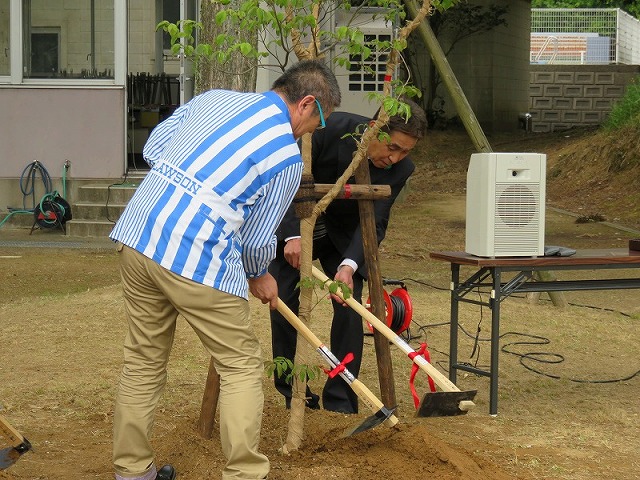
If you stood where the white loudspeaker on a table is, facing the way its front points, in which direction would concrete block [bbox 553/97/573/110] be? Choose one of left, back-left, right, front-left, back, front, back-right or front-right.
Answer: back-left

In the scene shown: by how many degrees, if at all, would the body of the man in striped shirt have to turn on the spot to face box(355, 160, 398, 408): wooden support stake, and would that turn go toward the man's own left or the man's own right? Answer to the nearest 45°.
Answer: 0° — they already face it

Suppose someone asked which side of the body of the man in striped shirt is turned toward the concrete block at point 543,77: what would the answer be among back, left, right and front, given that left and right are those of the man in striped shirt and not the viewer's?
front

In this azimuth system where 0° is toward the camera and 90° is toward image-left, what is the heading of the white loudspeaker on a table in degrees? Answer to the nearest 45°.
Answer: approximately 315°

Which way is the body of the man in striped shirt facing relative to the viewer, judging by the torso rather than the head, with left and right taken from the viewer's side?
facing away from the viewer and to the right of the viewer

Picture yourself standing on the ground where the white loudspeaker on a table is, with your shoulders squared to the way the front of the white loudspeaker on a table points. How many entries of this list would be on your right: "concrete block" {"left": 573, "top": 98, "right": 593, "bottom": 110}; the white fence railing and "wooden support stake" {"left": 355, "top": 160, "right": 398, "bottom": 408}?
1

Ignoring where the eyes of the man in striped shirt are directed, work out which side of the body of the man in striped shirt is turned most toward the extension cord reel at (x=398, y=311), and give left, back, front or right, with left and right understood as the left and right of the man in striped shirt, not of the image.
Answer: front

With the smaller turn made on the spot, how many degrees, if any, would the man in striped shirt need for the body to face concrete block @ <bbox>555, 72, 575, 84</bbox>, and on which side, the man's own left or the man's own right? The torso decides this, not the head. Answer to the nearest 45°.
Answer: approximately 45° to the man's own left

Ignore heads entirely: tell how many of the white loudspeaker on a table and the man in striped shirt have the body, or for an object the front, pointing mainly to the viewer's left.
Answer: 0

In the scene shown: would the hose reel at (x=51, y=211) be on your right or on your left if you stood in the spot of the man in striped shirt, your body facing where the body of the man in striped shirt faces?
on your left

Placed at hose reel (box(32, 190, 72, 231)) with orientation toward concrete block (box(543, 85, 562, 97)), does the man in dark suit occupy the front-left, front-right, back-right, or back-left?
back-right
